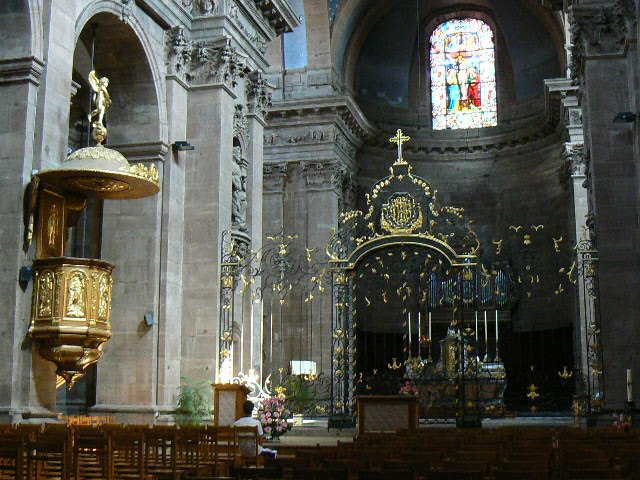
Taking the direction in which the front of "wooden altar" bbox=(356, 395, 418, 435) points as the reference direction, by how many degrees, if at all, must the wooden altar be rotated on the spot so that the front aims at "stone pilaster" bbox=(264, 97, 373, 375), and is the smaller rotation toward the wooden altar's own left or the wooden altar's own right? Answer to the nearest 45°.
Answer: approximately 180°

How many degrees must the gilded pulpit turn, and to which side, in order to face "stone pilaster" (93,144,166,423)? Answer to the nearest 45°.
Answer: approximately 135° to its left

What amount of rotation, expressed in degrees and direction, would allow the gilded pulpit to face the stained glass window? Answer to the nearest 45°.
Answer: approximately 90° to its left

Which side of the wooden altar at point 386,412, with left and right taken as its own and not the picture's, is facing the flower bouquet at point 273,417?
right

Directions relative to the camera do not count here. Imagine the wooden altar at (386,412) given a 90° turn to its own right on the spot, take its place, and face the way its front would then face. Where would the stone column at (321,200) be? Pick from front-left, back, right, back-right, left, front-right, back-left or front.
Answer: right

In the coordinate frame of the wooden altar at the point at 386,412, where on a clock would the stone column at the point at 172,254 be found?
The stone column is roughly at 3 o'clock from the wooden altar.

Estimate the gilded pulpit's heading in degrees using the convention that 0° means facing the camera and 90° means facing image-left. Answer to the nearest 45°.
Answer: approximately 315°

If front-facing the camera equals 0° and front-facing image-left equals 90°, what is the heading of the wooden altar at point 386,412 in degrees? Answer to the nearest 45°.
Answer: approximately 0°

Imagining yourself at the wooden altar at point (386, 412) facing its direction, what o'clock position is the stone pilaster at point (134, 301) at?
The stone pilaster is roughly at 3 o'clock from the wooden altar.
